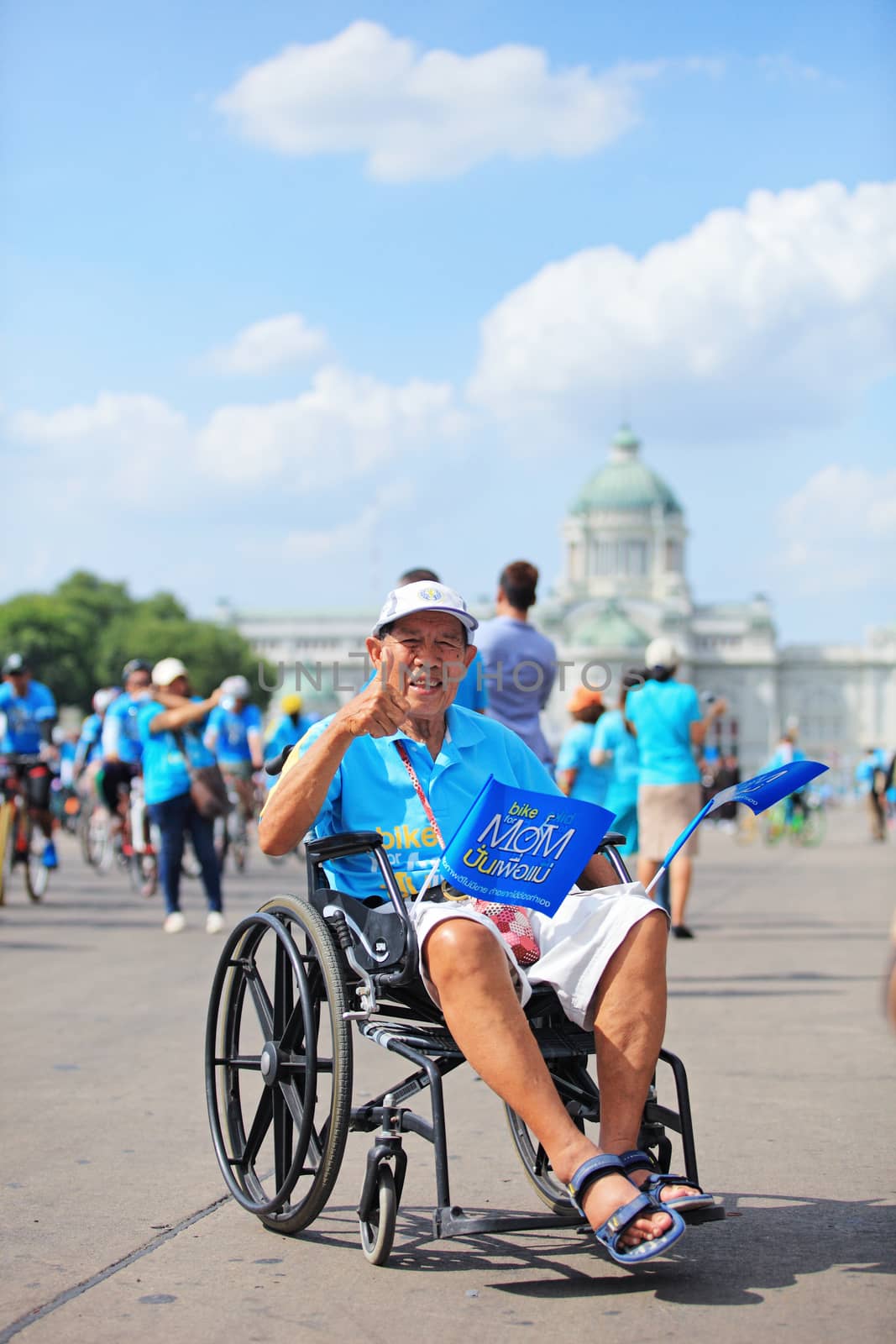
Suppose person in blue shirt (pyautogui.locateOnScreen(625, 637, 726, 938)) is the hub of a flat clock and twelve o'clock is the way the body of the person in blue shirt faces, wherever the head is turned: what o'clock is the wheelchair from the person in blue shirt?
The wheelchair is roughly at 6 o'clock from the person in blue shirt.

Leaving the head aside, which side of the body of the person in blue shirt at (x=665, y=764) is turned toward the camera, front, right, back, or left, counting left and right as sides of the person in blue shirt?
back

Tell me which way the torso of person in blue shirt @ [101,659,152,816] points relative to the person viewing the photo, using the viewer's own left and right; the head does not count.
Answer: facing the viewer and to the right of the viewer

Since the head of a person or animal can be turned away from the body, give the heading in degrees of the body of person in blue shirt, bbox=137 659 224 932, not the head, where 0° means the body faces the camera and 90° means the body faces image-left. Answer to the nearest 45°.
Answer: approximately 315°

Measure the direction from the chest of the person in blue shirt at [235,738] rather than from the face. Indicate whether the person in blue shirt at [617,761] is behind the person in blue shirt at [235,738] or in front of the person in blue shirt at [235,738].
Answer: in front

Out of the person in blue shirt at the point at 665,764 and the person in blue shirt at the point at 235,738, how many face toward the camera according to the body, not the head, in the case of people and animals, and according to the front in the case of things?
1

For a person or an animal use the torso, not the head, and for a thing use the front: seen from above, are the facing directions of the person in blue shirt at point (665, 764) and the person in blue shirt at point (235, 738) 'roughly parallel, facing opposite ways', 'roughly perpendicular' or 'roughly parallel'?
roughly parallel, facing opposite ways

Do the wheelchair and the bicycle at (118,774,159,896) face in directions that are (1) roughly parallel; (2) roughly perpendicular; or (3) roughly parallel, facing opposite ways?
roughly parallel

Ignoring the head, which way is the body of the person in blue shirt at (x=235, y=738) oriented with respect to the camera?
toward the camera

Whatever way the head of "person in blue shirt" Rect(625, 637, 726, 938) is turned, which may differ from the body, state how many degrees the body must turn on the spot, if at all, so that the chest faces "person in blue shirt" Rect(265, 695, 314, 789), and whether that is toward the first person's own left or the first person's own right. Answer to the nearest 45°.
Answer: approximately 45° to the first person's own left

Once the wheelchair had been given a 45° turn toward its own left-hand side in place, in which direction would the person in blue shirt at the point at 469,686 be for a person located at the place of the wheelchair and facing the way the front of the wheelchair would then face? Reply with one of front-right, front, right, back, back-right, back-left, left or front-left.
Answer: left

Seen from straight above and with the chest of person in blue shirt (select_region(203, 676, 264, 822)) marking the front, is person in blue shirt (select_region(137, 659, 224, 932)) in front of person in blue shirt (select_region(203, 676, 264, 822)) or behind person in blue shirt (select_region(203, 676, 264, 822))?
in front

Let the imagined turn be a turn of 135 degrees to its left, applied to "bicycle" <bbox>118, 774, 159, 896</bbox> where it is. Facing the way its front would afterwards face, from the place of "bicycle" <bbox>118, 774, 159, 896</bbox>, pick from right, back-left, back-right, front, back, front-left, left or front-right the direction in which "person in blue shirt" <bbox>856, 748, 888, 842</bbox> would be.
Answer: front-right

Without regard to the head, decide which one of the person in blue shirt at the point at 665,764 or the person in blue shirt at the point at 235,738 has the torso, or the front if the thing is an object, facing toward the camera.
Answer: the person in blue shirt at the point at 235,738

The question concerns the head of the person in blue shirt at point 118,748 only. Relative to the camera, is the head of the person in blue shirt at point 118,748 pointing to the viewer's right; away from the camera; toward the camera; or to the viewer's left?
toward the camera
